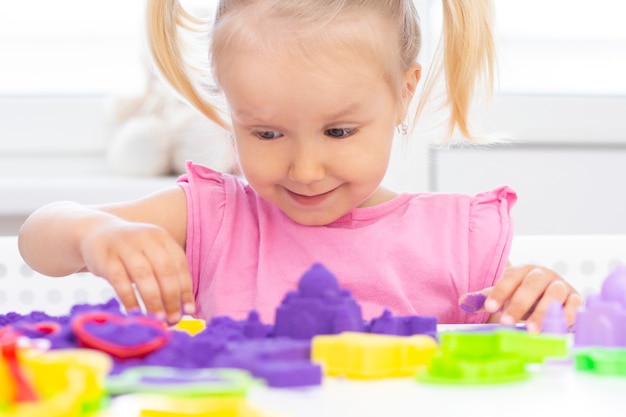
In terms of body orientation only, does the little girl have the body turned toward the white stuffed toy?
no

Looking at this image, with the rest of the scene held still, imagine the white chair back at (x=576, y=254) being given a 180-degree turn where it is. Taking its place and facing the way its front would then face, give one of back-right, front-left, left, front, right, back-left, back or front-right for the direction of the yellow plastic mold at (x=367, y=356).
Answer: back

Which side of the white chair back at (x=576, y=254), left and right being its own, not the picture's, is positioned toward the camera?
front

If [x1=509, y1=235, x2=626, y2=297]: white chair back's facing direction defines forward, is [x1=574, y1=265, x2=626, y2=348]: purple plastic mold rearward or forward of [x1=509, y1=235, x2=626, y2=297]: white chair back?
forward

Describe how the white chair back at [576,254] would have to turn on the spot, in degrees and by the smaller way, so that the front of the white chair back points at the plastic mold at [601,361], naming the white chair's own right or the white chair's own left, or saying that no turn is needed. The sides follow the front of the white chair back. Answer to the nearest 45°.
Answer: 0° — it already faces it

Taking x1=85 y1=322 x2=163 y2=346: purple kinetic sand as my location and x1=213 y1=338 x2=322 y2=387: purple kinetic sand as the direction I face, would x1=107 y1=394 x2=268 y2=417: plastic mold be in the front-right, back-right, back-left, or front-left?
front-right

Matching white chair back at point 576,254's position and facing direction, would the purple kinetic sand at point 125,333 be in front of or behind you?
in front

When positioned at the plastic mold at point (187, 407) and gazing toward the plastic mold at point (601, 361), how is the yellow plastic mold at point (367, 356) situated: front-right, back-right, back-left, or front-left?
front-left

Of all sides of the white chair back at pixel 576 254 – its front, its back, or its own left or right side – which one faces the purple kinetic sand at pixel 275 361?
front

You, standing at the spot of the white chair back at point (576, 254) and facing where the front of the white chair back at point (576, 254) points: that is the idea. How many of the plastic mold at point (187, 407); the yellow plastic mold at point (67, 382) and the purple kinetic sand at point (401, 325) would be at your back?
0

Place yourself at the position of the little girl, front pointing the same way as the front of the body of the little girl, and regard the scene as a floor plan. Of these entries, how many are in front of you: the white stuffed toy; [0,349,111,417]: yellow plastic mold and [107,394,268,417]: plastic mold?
2

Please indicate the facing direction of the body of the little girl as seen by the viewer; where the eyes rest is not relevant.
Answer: toward the camera

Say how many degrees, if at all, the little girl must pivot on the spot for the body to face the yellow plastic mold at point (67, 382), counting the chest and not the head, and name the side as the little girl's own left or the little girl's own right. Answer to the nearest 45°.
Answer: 0° — they already face it

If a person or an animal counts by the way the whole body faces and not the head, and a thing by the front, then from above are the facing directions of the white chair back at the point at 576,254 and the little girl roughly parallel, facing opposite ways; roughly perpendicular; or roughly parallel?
roughly parallel
